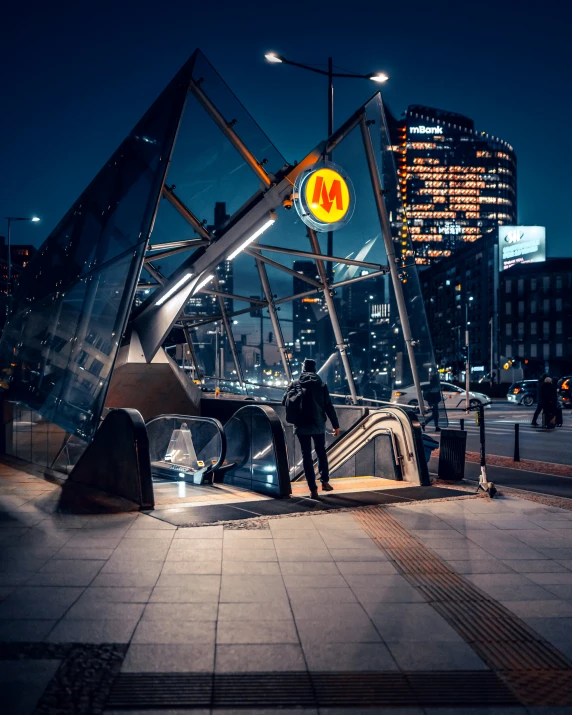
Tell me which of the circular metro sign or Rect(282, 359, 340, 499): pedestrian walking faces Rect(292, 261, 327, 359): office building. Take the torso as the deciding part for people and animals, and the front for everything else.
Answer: the pedestrian walking

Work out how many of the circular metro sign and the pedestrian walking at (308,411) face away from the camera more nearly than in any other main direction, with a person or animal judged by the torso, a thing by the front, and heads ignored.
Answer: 1

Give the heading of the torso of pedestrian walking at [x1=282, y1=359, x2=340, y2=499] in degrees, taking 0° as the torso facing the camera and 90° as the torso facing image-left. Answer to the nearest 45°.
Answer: approximately 180°

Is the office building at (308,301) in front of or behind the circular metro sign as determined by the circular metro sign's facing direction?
behind

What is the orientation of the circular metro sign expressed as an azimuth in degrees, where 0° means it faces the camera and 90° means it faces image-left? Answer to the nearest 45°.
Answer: approximately 315°

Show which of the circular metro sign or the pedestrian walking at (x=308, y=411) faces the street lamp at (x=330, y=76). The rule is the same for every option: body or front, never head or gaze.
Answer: the pedestrian walking

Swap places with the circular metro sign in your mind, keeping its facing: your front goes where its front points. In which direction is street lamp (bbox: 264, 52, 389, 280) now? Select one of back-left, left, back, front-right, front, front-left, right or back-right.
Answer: back-left

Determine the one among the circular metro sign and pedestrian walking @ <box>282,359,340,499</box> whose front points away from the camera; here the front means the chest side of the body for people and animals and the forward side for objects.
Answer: the pedestrian walking

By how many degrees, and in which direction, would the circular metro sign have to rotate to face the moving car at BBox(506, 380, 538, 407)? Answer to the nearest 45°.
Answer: approximately 90° to its left

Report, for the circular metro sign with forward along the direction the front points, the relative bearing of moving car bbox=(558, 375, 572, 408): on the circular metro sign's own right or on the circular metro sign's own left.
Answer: on the circular metro sign's own left
